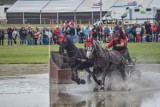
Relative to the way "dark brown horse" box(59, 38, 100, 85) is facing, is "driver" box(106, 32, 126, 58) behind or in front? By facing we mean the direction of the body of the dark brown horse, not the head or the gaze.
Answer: behind

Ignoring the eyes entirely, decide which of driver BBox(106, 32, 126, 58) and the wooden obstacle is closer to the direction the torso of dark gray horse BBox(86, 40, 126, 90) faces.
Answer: the wooden obstacle

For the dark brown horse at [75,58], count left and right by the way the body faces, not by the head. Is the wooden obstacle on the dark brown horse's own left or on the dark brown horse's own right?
on the dark brown horse's own right

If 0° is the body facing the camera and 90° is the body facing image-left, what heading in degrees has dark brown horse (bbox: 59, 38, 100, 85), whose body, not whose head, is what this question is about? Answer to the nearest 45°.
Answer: approximately 45°

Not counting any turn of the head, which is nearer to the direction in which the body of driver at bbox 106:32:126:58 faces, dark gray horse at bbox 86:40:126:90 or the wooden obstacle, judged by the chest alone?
the dark gray horse

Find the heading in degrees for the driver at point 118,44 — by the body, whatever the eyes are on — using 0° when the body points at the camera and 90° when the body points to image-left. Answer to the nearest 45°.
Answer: approximately 45°
